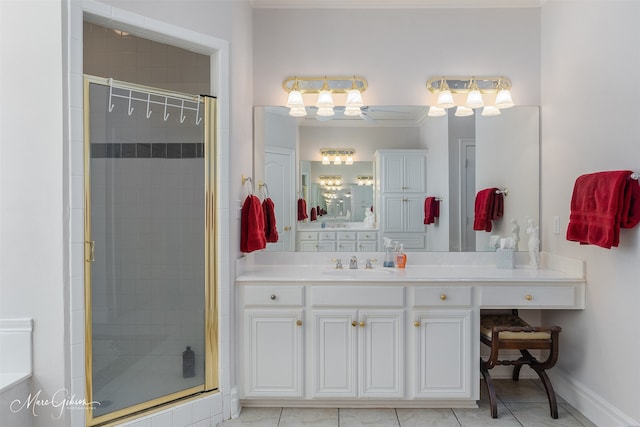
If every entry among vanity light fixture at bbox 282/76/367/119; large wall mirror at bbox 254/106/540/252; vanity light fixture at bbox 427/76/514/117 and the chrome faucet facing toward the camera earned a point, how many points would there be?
4

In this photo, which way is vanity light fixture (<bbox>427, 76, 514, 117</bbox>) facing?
toward the camera

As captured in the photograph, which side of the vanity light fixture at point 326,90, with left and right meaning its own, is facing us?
front

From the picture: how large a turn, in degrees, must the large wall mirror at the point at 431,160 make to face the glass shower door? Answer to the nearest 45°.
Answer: approximately 45° to its right

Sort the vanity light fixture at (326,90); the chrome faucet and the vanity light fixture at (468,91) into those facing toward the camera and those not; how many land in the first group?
3

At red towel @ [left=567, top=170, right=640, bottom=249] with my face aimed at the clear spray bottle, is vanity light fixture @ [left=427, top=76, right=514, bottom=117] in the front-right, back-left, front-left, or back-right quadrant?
front-right

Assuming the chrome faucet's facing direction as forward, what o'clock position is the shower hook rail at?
The shower hook rail is roughly at 2 o'clock from the chrome faucet.

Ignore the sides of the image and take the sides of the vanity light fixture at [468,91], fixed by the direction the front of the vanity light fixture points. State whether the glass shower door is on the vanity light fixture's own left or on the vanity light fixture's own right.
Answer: on the vanity light fixture's own right

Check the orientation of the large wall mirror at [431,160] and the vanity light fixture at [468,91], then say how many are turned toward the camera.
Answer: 2

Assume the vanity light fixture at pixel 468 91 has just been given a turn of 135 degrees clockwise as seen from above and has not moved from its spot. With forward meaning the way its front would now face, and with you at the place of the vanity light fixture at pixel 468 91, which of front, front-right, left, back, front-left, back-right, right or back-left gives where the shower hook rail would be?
left

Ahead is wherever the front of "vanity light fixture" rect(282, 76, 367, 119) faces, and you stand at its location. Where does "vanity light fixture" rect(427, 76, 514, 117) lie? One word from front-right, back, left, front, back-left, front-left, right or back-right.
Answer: left
